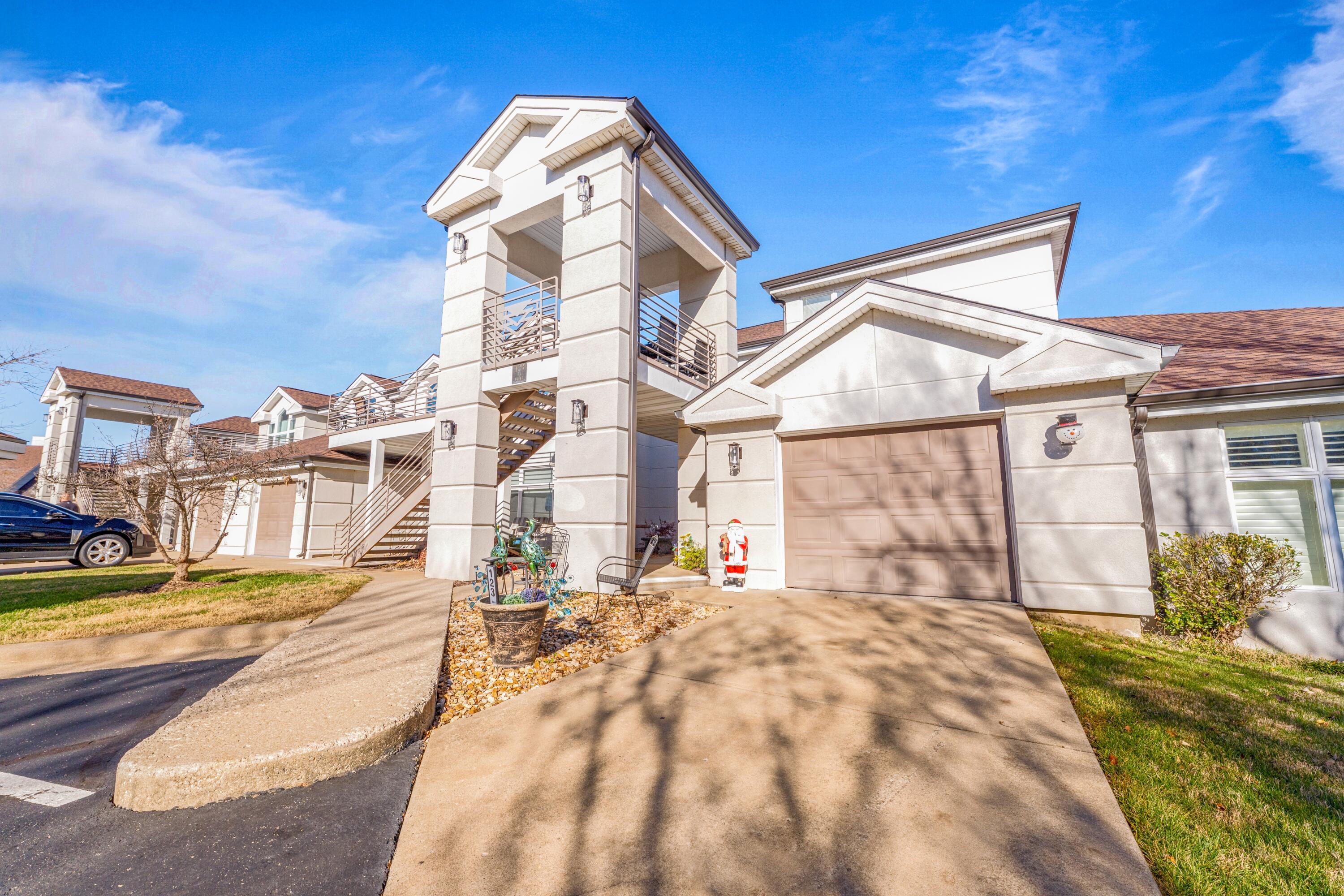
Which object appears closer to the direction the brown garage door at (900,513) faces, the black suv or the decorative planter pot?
the decorative planter pot

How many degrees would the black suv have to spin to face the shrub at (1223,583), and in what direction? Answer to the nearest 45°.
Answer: approximately 45° to its right

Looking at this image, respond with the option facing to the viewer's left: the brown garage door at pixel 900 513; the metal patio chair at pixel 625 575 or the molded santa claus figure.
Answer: the metal patio chair

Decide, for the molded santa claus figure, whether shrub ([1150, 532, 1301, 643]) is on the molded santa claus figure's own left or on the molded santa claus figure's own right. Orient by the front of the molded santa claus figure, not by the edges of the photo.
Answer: on the molded santa claus figure's own left

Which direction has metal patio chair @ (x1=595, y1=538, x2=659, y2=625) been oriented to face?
to the viewer's left

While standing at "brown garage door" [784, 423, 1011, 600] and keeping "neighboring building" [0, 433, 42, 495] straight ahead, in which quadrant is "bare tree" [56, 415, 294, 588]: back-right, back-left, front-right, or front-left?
front-left

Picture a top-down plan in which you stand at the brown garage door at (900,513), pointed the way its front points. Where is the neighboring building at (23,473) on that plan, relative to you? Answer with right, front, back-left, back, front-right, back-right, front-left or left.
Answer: right

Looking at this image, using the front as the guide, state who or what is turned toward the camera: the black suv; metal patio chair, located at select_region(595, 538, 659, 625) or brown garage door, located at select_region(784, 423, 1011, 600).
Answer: the brown garage door

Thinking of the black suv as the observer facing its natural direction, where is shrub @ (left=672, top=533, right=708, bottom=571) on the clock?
The shrub is roughly at 2 o'clock from the black suv.

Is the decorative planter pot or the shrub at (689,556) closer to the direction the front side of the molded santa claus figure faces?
the decorative planter pot

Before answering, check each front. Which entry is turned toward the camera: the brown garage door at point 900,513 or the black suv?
the brown garage door

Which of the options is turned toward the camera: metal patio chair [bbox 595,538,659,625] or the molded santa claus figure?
the molded santa claus figure

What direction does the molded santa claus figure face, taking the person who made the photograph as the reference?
facing the viewer

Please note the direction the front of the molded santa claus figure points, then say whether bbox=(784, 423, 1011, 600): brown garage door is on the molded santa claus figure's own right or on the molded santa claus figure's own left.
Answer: on the molded santa claus figure's own left

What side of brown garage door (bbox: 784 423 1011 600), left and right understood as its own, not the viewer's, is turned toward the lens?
front
